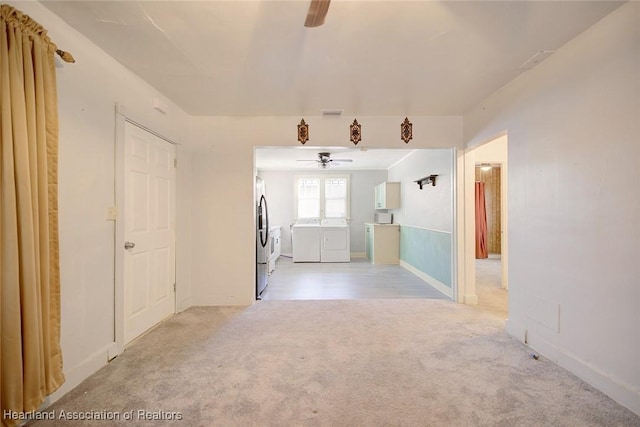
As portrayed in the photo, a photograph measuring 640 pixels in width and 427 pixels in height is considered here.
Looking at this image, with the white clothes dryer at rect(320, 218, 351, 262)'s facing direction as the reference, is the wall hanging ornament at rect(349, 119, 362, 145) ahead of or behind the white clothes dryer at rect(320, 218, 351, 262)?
ahead

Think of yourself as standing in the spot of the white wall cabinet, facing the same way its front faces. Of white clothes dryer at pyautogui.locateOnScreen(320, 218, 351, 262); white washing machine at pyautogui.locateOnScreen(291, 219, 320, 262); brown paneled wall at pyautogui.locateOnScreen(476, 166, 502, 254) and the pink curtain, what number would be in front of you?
2

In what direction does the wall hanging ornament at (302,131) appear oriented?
toward the camera

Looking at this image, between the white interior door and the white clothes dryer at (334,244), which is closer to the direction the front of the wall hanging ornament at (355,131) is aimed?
the white interior door

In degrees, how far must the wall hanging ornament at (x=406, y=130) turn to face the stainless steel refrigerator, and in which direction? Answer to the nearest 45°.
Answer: approximately 90° to its right

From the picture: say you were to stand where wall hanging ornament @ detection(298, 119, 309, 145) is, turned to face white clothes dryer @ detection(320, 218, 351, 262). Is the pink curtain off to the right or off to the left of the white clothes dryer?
right

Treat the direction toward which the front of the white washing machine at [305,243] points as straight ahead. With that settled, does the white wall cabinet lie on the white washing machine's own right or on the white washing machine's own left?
on the white washing machine's own left

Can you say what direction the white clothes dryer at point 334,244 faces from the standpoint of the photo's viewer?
facing the viewer

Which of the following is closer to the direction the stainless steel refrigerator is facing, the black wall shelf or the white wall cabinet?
the black wall shelf

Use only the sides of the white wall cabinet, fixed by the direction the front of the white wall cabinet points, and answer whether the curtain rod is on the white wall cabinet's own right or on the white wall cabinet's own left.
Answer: on the white wall cabinet's own left

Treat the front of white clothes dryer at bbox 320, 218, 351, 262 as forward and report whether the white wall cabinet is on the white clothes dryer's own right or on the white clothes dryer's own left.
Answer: on the white clothes dryer's own left

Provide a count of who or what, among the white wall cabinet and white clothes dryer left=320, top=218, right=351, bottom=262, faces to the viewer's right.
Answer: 0

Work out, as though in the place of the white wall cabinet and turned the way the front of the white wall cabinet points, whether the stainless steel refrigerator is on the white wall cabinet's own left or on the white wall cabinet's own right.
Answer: on the white wall cabinet's own left

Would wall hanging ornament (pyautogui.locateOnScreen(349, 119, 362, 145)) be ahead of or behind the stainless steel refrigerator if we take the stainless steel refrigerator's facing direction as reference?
ahead

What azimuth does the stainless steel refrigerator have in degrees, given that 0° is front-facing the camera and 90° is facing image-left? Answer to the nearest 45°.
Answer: approximately 270°
